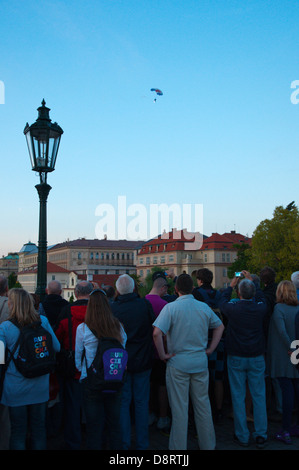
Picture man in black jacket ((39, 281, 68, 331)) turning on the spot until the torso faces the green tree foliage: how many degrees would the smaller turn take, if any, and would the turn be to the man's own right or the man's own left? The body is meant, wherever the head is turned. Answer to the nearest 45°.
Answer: approximately 45° to the man's own right

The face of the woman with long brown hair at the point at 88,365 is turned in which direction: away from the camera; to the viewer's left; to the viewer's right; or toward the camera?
away from the camera

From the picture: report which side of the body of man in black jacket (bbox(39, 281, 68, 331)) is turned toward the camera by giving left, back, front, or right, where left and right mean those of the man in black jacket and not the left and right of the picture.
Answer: back

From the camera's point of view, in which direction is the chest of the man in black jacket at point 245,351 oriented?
away from the camera

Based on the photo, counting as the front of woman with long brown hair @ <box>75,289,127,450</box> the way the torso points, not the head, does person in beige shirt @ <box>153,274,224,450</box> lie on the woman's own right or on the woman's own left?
on the woman's own right

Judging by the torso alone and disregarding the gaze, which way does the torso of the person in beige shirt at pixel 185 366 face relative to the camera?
away from the camera

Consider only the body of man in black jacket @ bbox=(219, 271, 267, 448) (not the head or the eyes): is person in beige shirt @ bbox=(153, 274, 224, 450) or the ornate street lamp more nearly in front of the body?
the ornate street lamp

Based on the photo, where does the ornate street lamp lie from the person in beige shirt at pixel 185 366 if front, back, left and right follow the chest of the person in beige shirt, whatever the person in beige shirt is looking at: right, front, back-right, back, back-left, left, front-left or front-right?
front-left

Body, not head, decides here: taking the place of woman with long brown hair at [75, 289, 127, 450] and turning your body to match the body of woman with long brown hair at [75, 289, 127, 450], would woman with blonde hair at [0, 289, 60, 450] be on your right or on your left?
on your left

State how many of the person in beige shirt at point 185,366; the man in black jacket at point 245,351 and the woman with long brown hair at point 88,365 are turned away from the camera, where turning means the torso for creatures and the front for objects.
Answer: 3

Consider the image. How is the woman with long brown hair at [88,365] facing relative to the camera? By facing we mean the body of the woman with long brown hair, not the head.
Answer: away from the camera

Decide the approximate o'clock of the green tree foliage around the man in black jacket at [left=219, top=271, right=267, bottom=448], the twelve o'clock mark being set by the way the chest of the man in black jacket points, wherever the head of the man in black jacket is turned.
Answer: The green tree foliage is roughly at 12 o'clock from the man in black jacket.

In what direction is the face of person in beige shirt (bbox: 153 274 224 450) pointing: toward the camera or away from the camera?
away from the camera
